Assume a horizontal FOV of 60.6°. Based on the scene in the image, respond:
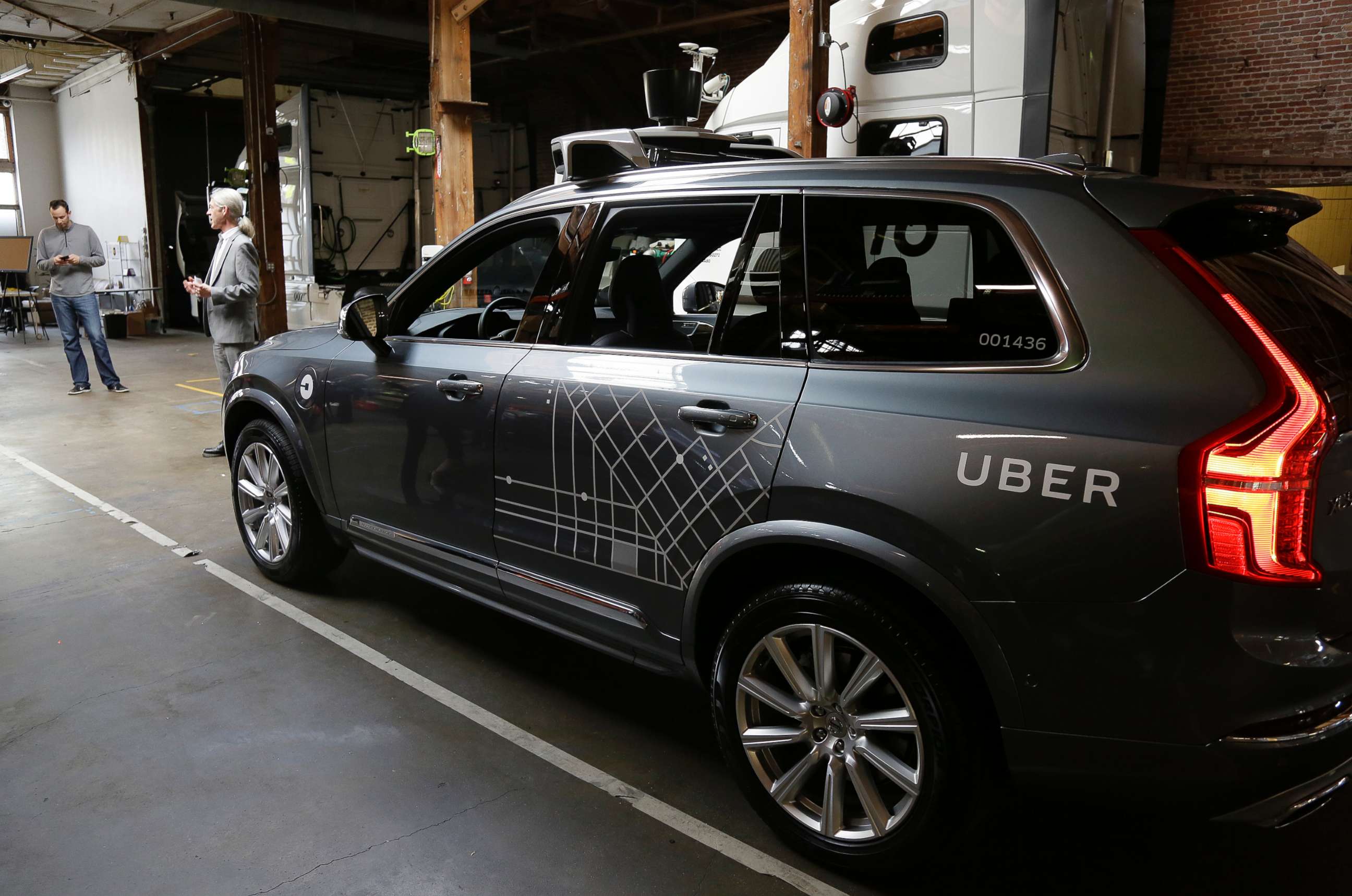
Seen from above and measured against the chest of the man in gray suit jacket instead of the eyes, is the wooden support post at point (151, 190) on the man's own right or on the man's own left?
on the man's own right

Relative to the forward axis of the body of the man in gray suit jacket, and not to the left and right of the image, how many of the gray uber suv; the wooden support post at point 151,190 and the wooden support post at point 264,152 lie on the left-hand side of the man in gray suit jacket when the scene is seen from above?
1

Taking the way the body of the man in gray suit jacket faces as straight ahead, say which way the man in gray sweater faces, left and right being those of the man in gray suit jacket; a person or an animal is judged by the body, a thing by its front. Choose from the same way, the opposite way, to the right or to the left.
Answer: to the left

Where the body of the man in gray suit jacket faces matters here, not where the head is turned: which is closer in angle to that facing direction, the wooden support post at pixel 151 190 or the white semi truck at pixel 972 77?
the wooden support post

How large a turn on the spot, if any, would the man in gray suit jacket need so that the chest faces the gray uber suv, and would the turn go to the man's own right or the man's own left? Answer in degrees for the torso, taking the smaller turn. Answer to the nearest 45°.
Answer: approximately 90° to the man's own left

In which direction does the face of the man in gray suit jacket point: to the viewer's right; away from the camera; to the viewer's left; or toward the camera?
to the viewer's left

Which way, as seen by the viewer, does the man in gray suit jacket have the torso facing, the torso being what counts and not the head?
to the viewer's left

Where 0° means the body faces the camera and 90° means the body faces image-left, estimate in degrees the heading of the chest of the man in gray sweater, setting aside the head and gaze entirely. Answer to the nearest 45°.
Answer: approximately 0°

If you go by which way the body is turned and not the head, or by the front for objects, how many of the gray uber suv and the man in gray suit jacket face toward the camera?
0

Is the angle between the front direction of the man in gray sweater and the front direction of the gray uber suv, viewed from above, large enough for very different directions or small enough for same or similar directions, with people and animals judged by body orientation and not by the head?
very different directions

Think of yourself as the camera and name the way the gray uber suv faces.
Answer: facing away from the viewer and to the left of the viewer
